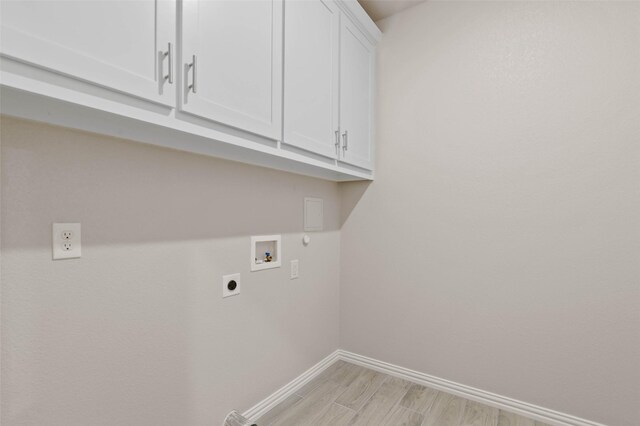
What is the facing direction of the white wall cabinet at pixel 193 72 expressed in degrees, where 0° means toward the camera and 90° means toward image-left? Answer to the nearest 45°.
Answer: approximately 315°

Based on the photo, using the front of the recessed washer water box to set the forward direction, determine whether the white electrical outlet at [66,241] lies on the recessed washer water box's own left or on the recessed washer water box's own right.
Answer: on the recessed washer water box's own right
